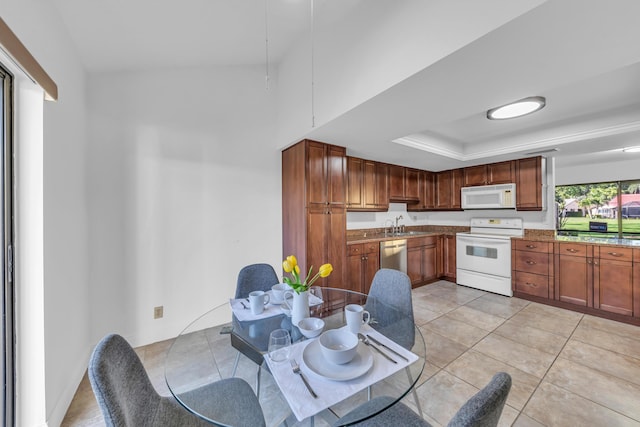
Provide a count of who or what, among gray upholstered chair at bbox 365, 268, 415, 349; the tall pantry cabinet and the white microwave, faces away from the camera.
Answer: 0

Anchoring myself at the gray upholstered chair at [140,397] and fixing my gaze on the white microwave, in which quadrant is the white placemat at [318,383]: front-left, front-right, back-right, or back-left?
front-right

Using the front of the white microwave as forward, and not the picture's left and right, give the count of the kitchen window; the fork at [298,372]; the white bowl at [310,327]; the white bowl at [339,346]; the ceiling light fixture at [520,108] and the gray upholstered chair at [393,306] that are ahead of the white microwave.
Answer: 5

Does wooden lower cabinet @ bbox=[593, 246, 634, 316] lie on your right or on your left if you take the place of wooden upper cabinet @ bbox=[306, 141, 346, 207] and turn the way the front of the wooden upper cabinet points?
on your left

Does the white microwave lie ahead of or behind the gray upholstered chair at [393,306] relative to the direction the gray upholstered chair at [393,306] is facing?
behind

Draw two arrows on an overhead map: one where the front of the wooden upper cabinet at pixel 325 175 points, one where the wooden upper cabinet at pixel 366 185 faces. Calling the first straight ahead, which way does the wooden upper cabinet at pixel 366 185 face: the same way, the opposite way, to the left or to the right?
the same way

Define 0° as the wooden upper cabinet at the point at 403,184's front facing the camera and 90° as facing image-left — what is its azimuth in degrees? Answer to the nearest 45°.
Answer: approximately 315°

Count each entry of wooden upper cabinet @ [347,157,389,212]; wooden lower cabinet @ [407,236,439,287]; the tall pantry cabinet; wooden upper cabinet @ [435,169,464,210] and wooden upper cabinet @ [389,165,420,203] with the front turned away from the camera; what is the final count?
0

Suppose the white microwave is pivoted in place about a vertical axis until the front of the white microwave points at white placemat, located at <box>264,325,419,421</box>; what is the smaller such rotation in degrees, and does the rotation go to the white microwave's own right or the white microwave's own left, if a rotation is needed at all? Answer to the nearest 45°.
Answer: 0° — it already faces it

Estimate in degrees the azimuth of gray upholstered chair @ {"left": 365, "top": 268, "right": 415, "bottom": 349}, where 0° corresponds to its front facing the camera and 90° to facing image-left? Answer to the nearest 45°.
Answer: approximately 45°

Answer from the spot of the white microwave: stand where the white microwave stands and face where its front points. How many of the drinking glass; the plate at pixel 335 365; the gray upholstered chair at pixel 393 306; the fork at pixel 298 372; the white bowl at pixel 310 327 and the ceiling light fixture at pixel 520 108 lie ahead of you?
6

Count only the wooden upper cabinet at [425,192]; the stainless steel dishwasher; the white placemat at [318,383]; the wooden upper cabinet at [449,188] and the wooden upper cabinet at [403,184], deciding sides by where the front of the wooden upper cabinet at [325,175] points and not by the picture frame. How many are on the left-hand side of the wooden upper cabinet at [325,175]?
4

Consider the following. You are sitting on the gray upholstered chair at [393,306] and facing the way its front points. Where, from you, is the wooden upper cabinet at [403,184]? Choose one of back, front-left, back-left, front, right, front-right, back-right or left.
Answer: back-right

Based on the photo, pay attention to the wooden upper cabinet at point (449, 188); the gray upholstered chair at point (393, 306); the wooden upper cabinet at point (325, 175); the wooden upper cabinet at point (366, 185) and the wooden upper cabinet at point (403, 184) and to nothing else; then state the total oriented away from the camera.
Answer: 0

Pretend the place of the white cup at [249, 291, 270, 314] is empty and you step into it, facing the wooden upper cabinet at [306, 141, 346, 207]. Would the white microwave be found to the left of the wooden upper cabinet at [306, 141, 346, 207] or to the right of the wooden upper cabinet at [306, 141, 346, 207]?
right

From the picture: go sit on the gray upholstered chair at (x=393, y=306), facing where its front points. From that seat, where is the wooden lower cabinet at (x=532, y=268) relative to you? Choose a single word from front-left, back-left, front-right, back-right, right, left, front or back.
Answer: back

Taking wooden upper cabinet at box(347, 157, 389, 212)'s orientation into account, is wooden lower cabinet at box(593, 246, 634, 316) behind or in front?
in front

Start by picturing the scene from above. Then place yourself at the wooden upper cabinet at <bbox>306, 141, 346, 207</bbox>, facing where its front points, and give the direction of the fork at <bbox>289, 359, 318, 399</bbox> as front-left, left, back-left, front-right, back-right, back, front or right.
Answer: front-right

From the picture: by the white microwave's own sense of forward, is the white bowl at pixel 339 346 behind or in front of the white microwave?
in front
